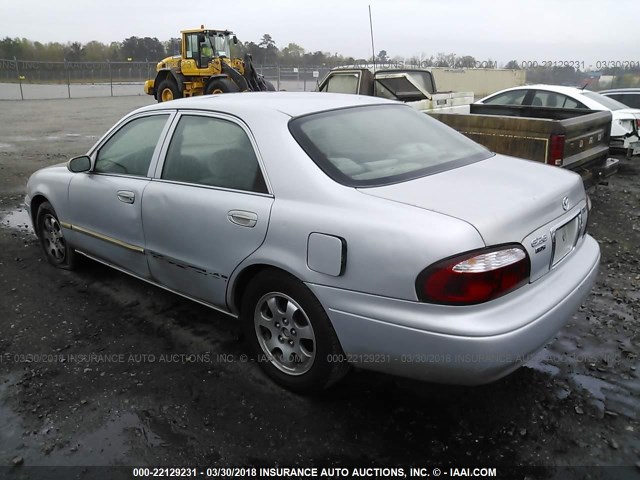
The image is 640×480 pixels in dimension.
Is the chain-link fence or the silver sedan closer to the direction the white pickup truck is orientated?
the chain-link fence

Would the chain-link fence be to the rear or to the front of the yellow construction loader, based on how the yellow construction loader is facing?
to the rear

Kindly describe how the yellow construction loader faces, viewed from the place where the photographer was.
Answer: facing the viewer and to the right of the viewer

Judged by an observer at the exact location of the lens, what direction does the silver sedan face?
facing away from the viewer and to the left of the viewer

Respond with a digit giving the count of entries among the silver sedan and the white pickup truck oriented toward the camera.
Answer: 0

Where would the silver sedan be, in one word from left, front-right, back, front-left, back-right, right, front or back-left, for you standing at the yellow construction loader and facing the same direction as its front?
front-right

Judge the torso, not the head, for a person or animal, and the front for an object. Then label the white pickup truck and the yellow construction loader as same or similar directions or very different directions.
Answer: very different directions

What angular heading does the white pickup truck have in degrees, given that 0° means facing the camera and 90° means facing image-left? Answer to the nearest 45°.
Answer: approximately 135°

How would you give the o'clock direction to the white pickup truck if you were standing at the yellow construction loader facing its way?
The white pickup truck is roughly at 1 o'clock from the yellow construction loader.

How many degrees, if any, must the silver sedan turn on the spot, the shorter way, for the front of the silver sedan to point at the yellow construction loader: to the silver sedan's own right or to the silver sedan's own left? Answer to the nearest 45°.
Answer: approximately 45° to the silver sedan's own right

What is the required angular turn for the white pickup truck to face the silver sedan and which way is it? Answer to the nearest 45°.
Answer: approximately 135° to its left

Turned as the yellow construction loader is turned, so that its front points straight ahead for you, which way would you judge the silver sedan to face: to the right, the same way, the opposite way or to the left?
the opposite way
